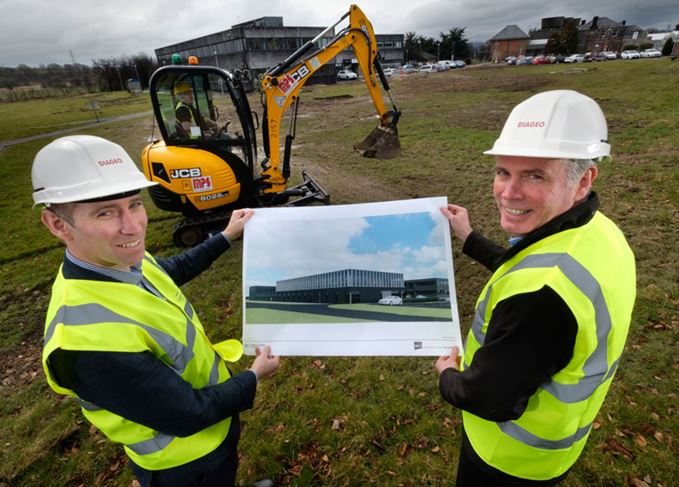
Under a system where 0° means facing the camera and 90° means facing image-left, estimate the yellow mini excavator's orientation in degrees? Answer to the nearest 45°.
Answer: approximately 270°

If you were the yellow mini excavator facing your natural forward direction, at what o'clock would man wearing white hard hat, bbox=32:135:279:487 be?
The man wearing white hard hat is roughly at 3 o'clock from the yellow mini excavator.

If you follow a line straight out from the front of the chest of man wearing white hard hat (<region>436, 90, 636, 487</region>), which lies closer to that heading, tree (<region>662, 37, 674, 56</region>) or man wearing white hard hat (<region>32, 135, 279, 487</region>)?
the man wearing white hard hat

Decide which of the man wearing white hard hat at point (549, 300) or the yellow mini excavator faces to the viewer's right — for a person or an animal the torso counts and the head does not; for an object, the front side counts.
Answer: the yellow mini excavator
